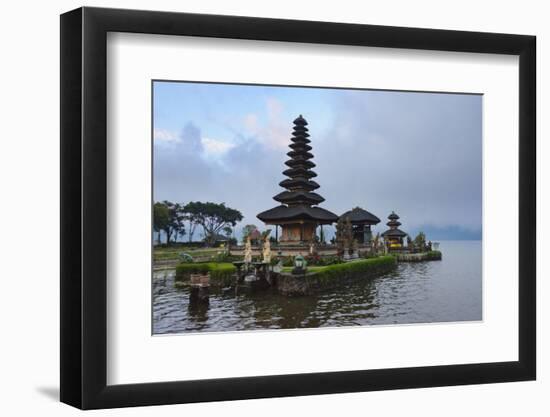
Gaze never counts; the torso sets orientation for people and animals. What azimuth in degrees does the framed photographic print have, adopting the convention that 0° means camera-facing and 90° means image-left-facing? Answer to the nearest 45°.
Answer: approximately 315°
